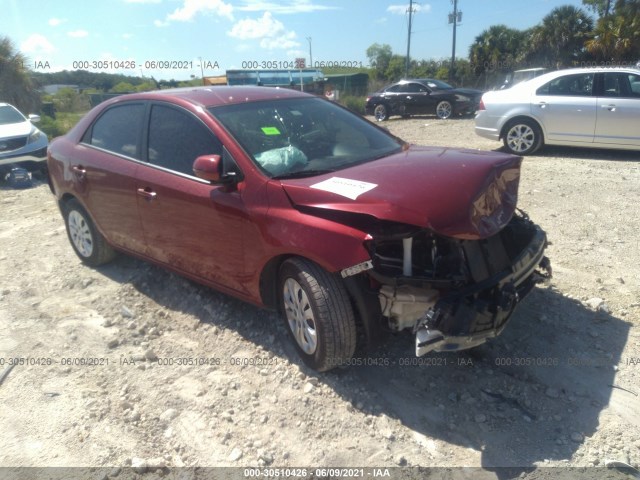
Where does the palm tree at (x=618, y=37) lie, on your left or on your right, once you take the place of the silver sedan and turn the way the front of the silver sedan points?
on your left

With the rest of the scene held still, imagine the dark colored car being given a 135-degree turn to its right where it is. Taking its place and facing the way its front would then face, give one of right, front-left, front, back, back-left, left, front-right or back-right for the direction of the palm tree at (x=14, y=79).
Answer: front

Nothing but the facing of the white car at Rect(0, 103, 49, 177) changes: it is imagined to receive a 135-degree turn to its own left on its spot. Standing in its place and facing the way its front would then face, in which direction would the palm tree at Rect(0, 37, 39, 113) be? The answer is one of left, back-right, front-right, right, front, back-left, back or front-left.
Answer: front

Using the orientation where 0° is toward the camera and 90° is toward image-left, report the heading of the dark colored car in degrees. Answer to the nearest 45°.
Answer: approximately 315°

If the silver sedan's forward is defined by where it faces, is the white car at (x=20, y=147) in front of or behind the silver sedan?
behind

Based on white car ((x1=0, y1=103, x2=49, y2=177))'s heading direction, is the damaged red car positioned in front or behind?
in front

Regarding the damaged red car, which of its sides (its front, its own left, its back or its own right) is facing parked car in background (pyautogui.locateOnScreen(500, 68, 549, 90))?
left

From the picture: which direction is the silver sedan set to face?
to the viewer's right

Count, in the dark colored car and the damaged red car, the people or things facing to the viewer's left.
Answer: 0

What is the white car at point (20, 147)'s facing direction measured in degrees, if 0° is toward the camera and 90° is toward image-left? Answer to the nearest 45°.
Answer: approximately 315°

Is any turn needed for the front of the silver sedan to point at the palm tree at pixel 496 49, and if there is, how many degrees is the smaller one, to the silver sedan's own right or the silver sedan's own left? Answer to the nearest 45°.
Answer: approximately 90° to the silver sedan's own left

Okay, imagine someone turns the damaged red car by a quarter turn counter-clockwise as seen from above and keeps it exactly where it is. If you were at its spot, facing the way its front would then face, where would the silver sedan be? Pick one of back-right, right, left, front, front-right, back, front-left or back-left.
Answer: front

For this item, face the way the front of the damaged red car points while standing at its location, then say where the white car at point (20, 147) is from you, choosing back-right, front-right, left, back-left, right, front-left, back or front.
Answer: back

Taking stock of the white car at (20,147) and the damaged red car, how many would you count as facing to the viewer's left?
0

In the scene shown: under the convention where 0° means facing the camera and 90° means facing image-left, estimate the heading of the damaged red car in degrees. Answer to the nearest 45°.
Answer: approximately 315°
